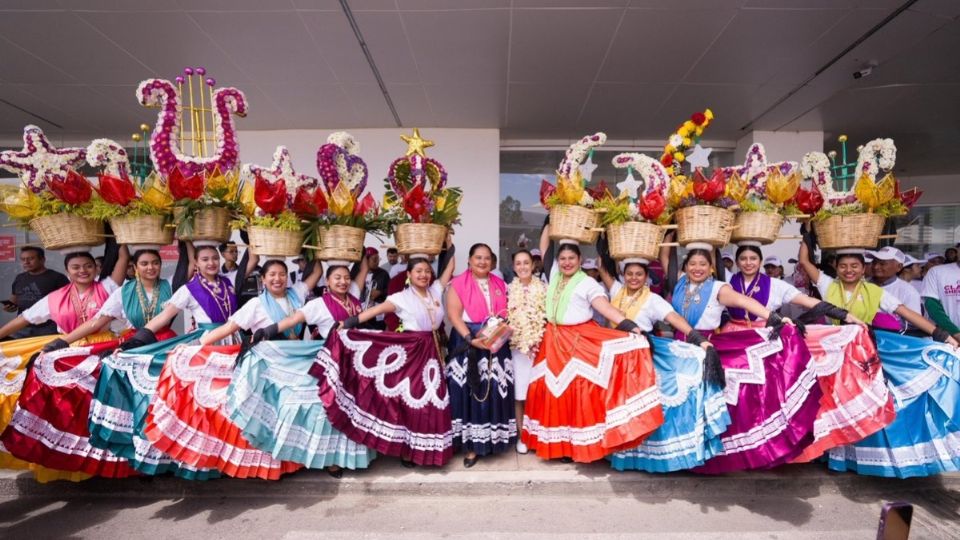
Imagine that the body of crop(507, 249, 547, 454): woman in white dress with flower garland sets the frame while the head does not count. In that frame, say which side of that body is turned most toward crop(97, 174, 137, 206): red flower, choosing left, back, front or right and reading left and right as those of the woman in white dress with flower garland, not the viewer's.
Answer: right

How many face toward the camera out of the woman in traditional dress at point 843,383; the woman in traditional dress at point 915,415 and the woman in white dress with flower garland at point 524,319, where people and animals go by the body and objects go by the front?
3

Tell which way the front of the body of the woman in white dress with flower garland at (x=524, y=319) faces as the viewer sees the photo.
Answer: toward the camera

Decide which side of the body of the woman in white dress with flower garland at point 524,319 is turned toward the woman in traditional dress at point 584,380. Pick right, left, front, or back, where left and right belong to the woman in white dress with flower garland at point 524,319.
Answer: left

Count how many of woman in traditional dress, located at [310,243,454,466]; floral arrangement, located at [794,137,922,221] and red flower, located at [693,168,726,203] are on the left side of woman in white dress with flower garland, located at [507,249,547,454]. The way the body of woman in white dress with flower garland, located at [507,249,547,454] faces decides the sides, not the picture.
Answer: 2

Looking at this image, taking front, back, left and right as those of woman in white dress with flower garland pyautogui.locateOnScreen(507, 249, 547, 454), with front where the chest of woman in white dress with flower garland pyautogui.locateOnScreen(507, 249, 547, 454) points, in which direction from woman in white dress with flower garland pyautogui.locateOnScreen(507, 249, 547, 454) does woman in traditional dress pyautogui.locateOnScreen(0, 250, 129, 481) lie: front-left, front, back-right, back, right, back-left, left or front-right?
right

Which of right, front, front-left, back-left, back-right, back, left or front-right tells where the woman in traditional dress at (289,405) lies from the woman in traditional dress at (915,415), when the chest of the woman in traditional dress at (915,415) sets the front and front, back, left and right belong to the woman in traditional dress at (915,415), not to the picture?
front-right

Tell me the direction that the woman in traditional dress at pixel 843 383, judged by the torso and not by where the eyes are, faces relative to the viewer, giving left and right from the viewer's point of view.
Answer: facing the viewer
